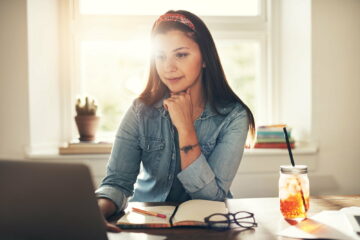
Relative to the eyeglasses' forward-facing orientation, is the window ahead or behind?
behind

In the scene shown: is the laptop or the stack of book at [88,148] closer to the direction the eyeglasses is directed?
the laptop

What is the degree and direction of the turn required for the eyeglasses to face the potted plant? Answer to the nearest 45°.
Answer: approximately 135° to its right

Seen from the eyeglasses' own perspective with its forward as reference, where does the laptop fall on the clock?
The laptop is roughly at 1 o'clock from the eyeglasses.

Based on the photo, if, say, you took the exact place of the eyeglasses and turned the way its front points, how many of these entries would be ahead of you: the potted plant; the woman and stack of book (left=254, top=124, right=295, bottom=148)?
0

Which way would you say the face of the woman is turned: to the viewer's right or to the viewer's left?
to the viewer's left

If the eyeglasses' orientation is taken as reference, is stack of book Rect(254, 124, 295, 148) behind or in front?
behind

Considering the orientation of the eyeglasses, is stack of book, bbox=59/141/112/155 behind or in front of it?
behind

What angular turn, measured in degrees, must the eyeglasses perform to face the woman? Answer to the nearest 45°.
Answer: approximately 180°

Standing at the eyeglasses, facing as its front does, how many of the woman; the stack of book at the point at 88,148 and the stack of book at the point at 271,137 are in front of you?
0

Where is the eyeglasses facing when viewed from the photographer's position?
facing the viewer
